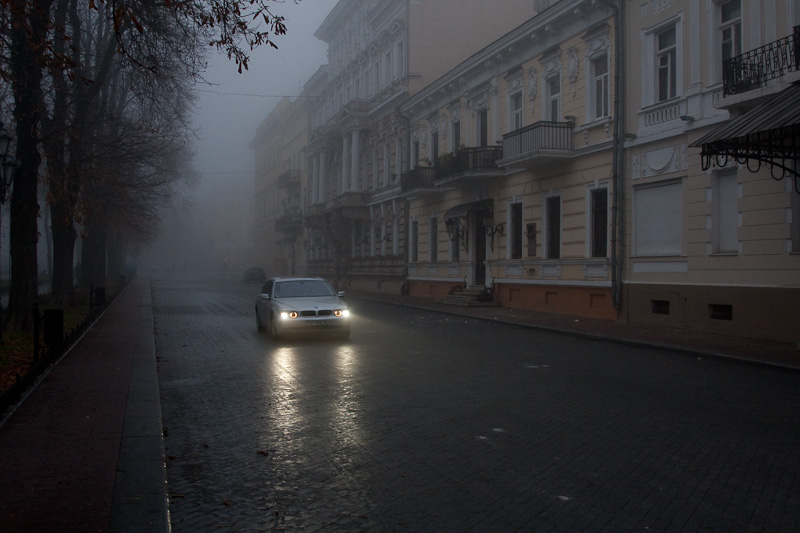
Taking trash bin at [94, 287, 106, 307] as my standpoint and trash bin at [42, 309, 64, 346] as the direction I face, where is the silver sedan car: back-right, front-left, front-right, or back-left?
front-left

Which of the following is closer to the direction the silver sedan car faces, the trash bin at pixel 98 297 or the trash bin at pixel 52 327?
the trash bin at pixel 52 327

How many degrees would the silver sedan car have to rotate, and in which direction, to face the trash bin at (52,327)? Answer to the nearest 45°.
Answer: approximately 45° to its right

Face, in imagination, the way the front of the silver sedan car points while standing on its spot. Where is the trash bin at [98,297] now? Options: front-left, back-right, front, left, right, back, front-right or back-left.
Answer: back-right

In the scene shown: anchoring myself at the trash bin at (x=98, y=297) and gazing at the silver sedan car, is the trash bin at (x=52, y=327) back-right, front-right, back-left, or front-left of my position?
front-right

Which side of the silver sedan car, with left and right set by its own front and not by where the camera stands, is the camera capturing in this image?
front
